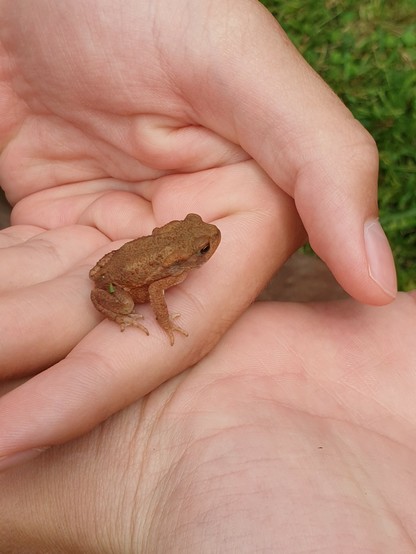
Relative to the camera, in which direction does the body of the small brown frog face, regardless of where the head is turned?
to the viewer's right
